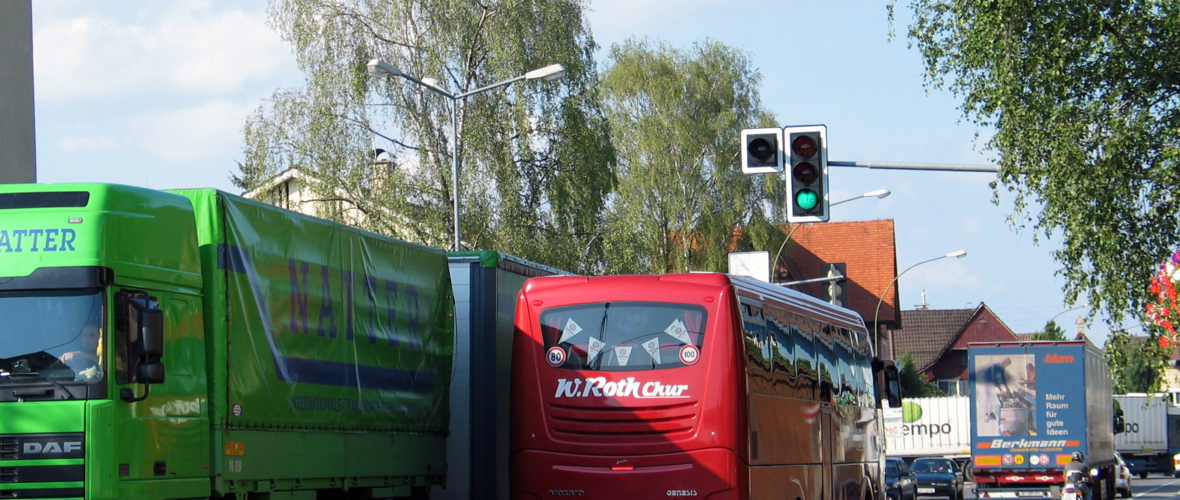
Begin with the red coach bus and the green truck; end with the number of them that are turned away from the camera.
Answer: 1

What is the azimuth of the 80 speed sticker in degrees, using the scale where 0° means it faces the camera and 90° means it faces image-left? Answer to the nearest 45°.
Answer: approximately 0°

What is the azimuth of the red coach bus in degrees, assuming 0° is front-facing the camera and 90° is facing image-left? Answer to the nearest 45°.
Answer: approximately 180°

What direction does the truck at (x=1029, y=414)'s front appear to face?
away from the camera

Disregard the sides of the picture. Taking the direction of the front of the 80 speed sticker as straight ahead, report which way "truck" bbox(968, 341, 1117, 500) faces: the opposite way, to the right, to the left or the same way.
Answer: the opposite way
